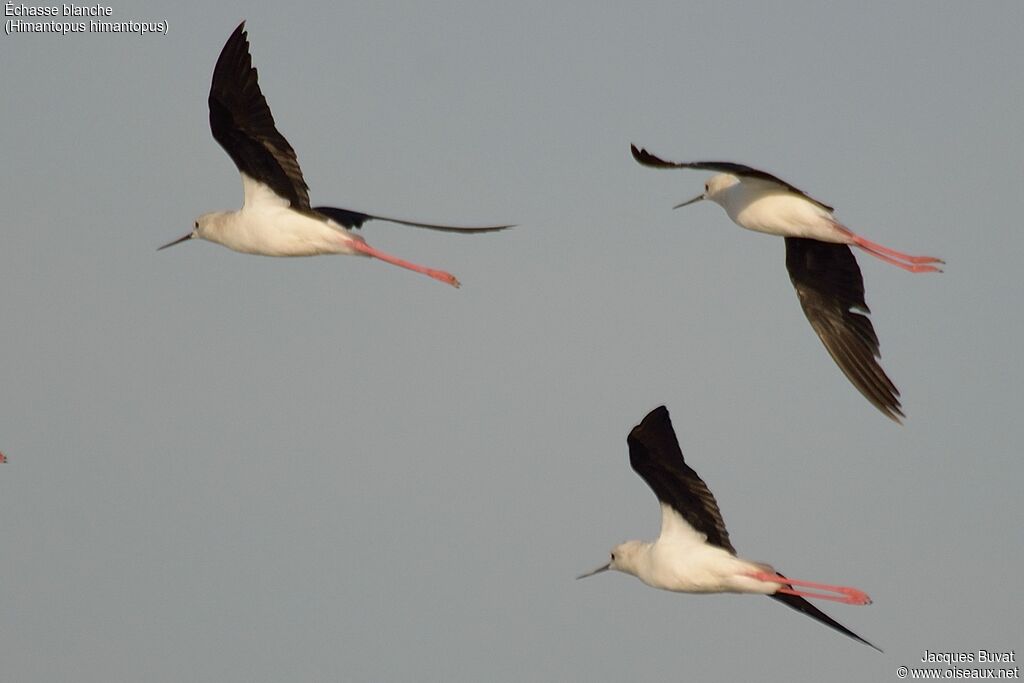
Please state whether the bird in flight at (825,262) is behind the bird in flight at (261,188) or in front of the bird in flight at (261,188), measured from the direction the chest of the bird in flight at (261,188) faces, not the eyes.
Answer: behind

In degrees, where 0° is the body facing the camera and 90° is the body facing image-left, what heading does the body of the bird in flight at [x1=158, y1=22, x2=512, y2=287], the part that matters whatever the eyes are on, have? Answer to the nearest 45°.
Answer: approximately 90°

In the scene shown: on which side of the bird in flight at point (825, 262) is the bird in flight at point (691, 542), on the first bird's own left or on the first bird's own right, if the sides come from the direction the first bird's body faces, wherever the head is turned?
on the first bird's own left

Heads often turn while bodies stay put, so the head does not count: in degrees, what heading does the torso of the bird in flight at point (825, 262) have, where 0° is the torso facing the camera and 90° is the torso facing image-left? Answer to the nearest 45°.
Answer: approximately 90°

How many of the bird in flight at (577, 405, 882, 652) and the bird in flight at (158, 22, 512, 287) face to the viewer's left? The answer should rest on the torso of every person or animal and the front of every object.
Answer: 2

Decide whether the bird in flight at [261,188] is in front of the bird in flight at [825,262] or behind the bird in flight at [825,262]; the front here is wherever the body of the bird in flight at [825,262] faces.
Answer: in front

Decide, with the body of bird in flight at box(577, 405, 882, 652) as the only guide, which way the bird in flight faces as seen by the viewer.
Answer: to the viewer's left

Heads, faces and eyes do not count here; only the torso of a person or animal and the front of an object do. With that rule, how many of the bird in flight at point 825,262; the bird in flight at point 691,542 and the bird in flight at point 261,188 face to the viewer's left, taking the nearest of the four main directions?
3
